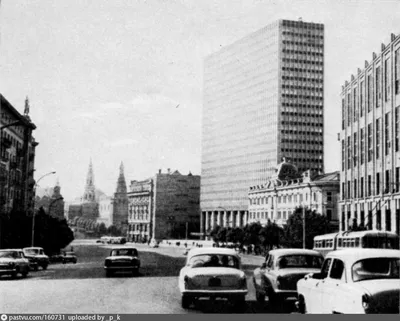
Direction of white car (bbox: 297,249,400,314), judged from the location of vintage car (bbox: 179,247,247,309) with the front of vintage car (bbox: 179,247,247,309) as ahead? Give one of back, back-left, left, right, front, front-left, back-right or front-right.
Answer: back-right

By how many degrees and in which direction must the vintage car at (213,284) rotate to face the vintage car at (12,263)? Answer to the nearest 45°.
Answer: approximately 45° to its left

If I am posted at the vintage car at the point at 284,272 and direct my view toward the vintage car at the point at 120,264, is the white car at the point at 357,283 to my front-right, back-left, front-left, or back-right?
back-left

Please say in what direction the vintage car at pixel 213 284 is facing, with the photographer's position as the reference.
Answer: facing away from the viewer

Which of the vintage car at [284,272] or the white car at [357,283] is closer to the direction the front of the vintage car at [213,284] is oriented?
the vintage car

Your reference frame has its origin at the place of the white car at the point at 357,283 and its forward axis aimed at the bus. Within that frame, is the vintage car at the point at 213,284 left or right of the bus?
left

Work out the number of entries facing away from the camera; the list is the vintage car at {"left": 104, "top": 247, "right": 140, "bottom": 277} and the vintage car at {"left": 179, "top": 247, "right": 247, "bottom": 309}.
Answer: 1

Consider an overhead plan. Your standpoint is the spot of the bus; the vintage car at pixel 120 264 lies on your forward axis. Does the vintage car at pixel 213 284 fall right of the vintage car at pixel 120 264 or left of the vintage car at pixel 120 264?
left

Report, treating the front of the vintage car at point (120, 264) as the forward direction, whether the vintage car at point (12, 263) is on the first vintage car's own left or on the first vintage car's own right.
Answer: on the first vintage car's own right

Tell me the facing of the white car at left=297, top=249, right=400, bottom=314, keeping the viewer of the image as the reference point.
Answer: facing away from the viewer and to the left of the viewer

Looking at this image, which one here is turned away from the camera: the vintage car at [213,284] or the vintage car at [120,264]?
the vintage car at [213,284]

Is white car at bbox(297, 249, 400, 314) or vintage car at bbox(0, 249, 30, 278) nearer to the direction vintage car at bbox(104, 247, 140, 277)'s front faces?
the white car

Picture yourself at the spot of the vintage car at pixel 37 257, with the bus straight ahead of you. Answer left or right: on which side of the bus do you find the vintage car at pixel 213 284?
right

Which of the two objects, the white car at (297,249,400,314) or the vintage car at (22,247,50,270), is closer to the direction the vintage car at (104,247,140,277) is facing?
the white car
